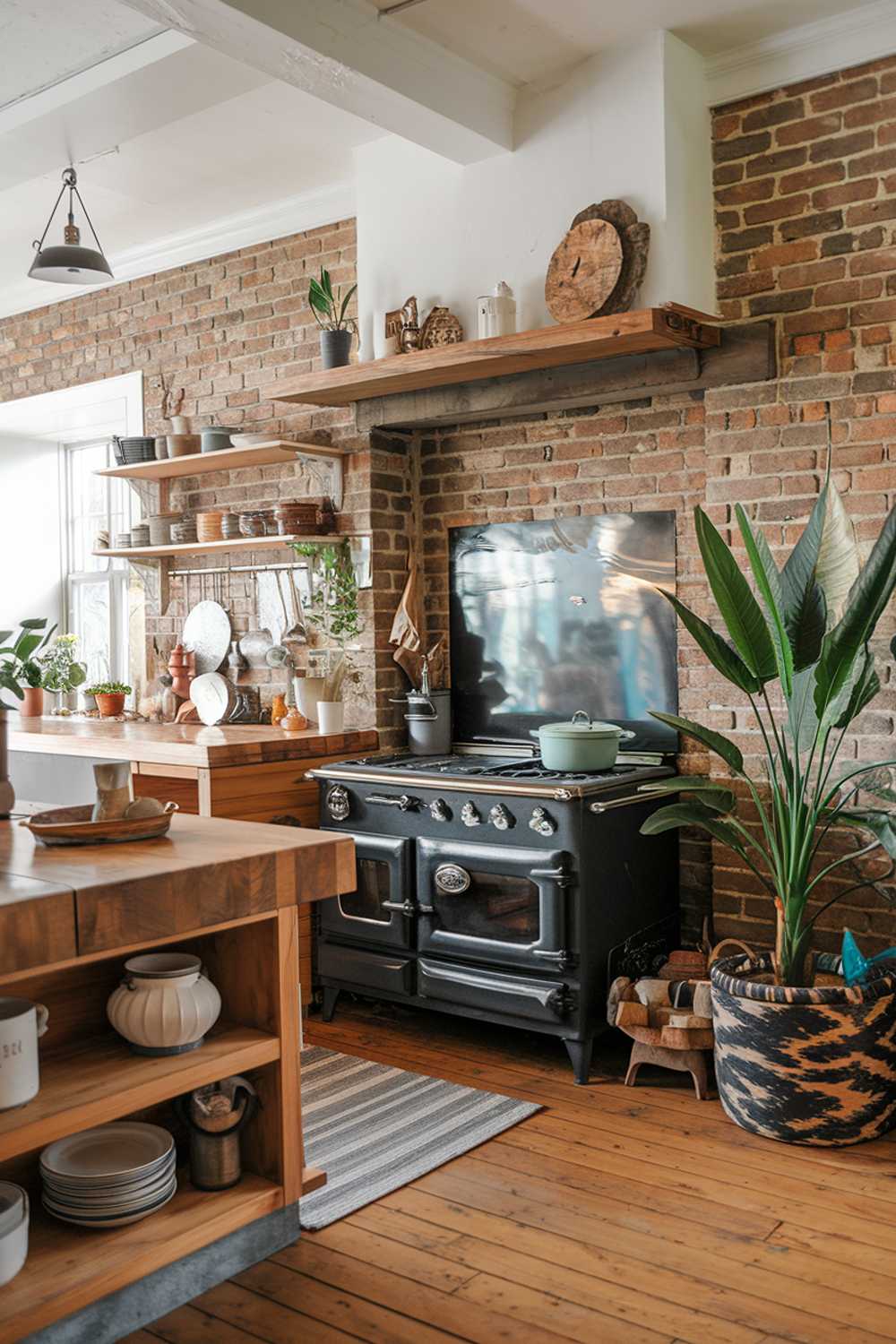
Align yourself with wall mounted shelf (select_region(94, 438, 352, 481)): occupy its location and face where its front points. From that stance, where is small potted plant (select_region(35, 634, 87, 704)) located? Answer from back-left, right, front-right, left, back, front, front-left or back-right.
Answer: right

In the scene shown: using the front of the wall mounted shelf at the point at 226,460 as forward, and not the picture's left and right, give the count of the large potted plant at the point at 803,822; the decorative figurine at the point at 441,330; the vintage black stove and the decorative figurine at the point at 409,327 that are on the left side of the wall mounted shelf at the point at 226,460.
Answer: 4

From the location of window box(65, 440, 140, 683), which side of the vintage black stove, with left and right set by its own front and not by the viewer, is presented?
right

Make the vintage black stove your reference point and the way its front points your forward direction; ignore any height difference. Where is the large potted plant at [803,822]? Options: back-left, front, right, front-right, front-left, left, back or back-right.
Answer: left

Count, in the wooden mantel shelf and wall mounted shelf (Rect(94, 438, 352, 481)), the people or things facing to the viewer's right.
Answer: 0

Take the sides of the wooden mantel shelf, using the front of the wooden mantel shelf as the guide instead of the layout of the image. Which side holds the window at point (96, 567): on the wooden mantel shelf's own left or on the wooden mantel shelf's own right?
on the wooden mantel shelf's own right

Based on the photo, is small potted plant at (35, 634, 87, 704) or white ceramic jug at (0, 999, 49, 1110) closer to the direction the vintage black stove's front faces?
the white ceramic jug

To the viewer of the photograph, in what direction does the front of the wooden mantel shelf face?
facing the viewer and to the left of the viewer

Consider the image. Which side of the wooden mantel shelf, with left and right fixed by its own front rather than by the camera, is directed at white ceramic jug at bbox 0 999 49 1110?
front

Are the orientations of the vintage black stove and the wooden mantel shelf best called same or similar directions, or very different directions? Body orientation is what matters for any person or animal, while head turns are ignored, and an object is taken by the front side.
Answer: same or similar directions

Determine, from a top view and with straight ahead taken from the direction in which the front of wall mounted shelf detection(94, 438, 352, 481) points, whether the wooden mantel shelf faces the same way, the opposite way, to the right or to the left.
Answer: the same way

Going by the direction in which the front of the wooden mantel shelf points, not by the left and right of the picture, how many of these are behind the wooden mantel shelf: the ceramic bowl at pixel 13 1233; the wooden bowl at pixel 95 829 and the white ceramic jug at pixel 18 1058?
0

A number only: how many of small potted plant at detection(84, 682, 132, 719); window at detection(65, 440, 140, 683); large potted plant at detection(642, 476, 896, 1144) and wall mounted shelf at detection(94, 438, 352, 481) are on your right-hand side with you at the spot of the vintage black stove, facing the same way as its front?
3

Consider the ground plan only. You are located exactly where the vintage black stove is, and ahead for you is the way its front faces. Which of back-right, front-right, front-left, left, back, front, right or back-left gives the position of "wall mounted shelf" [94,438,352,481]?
right

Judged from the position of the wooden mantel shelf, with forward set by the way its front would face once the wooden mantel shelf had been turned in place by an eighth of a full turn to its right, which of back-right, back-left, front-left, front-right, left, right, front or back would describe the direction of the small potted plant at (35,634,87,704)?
front-right

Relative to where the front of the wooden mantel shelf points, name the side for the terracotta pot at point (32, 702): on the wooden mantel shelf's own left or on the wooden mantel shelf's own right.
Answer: on the wooden mantel shelf's own right

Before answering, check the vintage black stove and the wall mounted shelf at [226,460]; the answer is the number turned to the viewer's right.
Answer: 0

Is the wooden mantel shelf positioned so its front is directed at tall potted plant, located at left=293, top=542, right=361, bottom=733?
no
